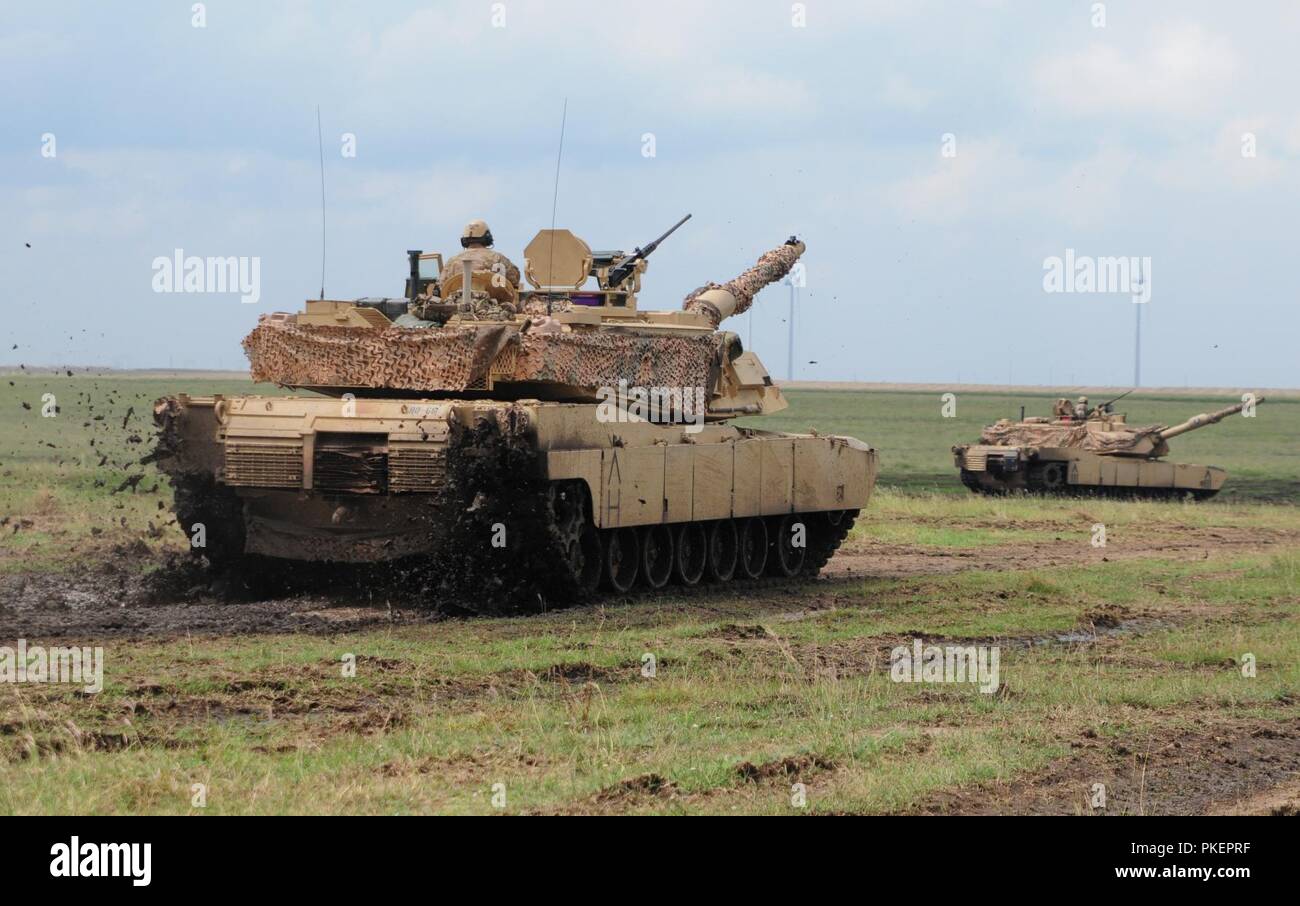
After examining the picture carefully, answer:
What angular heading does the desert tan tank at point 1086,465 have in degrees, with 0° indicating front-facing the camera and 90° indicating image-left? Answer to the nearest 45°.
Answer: approximately 225°

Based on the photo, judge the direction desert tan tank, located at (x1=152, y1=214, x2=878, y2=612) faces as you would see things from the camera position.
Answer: facing away from the viewer and to the right of the viewer
